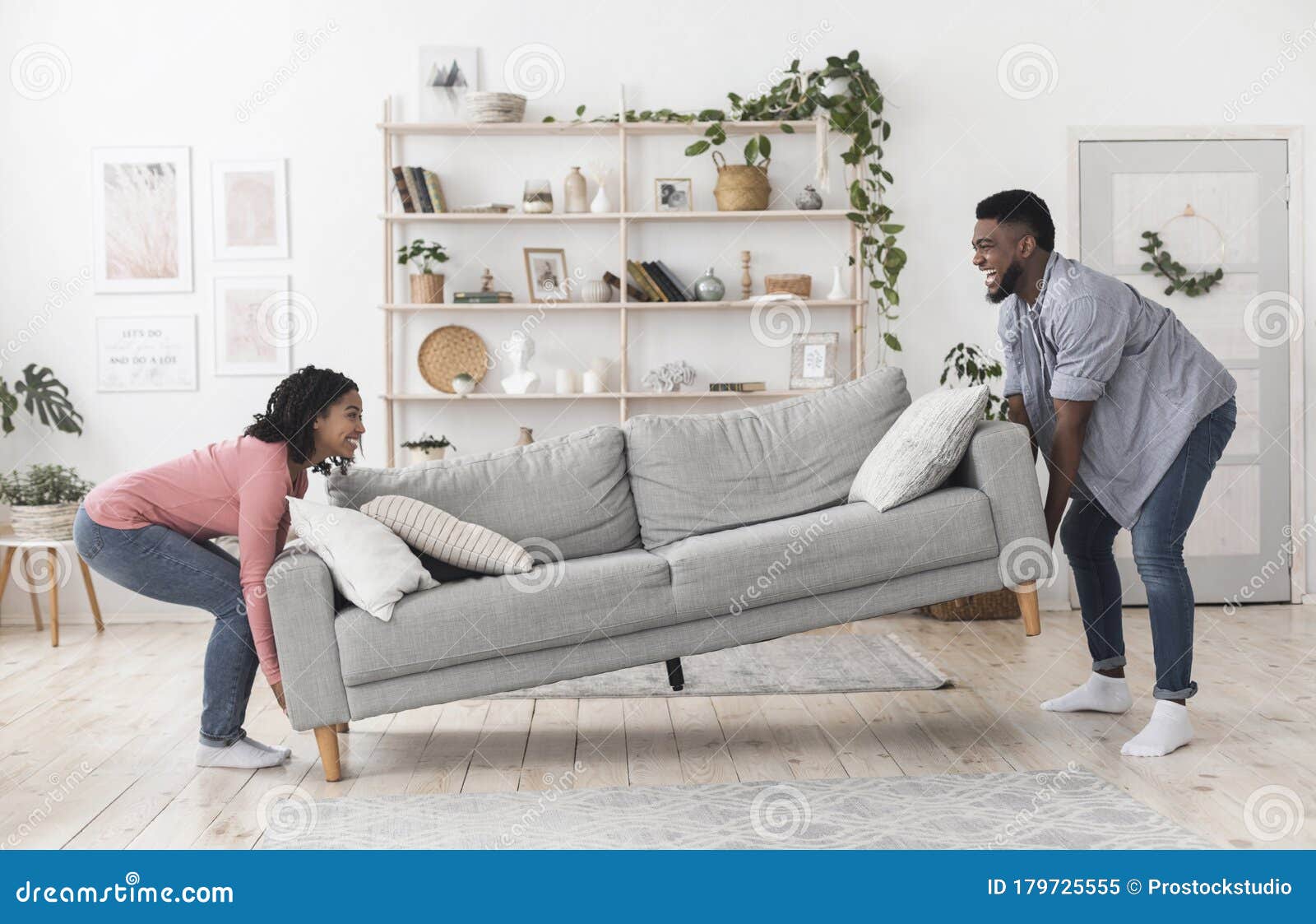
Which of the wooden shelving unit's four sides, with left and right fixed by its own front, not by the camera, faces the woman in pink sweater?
front

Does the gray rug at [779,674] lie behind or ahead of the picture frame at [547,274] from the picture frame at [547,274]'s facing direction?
ahead

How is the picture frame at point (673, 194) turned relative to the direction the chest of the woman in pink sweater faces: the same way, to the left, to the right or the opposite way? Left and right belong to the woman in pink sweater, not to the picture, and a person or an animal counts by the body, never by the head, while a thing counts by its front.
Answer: to the right

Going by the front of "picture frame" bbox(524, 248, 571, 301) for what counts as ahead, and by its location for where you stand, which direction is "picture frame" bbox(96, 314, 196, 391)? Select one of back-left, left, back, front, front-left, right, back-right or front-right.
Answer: right

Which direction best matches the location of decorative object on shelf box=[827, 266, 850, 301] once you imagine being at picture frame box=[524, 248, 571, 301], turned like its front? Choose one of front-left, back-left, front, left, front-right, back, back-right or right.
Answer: left

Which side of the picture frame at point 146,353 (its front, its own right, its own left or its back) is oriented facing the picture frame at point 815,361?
left

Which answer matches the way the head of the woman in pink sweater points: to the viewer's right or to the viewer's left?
to the viewer's right

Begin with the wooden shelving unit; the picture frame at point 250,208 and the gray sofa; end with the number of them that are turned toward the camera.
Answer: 3

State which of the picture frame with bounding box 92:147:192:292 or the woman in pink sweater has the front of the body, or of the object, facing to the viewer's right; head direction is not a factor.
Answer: the woman in pink sweater
